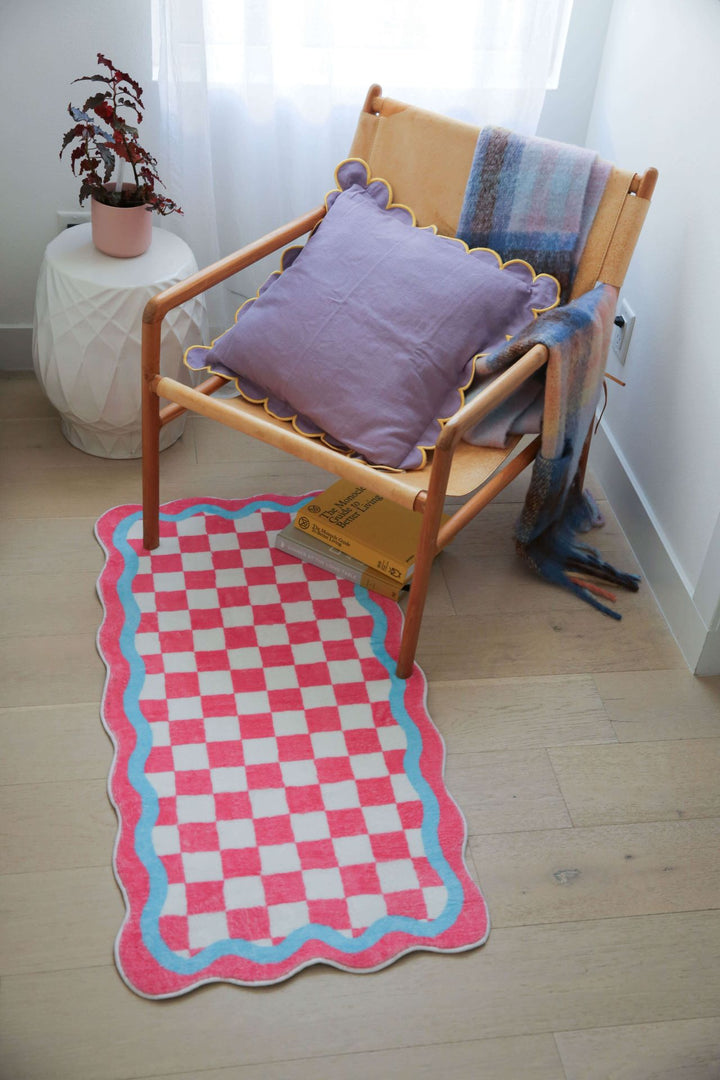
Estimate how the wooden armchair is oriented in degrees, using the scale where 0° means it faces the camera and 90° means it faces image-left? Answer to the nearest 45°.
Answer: approximately 45°

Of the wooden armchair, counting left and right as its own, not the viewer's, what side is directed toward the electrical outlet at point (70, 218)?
right

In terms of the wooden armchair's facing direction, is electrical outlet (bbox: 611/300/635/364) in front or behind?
behind

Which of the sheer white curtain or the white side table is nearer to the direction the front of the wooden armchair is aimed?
the white side table

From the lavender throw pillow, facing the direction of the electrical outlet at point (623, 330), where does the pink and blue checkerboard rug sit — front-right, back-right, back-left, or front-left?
back-right

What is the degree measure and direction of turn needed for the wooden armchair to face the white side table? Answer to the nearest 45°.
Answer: approximately 45° to its right
